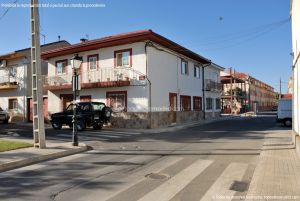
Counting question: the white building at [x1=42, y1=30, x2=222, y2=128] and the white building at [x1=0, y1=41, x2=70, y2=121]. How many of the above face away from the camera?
0

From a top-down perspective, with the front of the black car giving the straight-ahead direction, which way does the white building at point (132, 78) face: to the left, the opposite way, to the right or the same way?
to the left

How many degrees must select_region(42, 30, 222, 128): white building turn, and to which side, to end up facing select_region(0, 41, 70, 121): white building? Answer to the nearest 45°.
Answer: approximately 90° to its right

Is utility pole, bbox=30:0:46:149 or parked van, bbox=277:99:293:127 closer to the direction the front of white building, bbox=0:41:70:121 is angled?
the utility pole

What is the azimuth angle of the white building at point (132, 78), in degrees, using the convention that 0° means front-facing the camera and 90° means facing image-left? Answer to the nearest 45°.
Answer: approximately 45°

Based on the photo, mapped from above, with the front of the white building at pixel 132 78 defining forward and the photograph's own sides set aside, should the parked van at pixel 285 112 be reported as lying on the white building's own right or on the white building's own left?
on the white building's own left

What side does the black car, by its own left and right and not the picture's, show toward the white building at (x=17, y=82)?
front

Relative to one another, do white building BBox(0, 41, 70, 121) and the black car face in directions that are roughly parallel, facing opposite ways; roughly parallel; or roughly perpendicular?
roughly perpendicular

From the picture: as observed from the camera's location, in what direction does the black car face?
facing away from the viewer and to the left of the viewer

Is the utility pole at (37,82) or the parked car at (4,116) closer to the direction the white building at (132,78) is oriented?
the utility pole

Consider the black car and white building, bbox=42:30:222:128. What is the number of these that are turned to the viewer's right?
0
